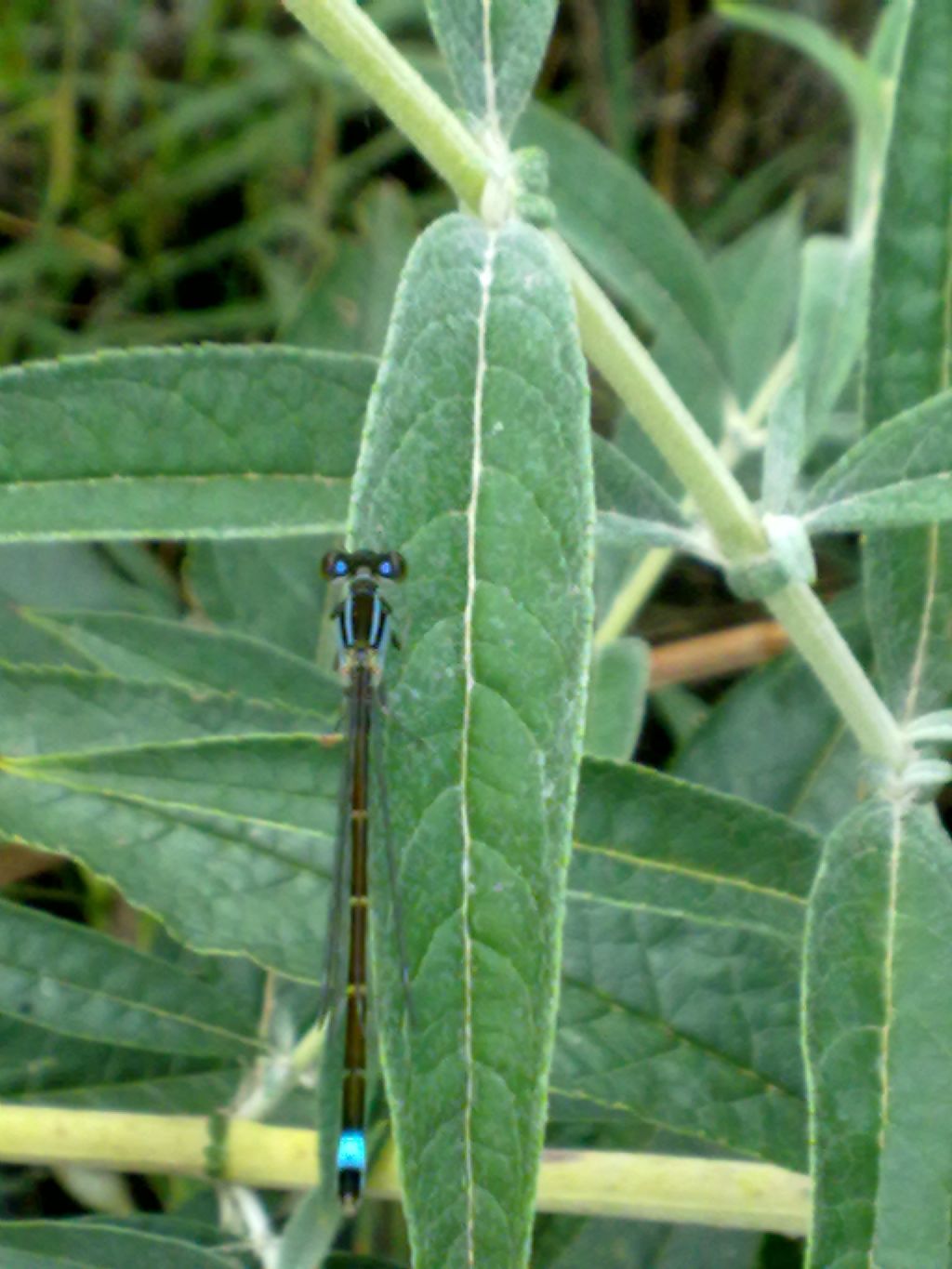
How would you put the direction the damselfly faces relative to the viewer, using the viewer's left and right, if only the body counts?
facing away from the viewer
